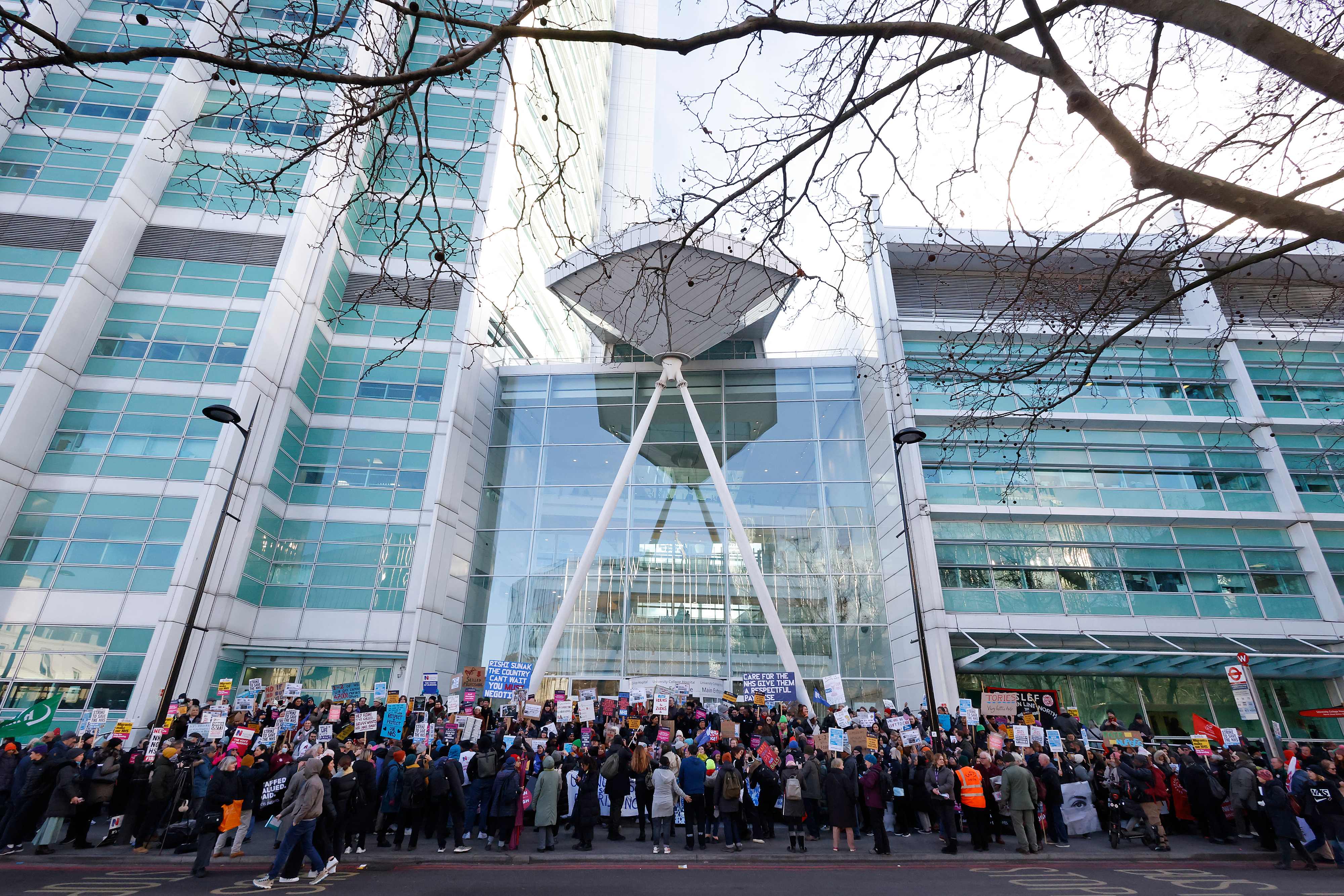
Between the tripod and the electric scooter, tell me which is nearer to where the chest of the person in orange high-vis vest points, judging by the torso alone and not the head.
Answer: the electric scooter

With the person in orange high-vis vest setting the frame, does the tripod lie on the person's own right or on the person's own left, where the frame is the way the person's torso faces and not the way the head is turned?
on the person's own left

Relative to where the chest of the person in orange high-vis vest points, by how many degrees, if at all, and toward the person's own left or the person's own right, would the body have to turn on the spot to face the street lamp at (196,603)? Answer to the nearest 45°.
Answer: approximately 90° to the person's own left

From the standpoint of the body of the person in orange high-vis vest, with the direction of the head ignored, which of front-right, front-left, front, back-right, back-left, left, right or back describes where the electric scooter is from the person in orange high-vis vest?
front-right

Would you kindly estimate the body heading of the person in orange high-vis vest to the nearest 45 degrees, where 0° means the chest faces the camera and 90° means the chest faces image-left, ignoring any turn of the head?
approximately 180°
